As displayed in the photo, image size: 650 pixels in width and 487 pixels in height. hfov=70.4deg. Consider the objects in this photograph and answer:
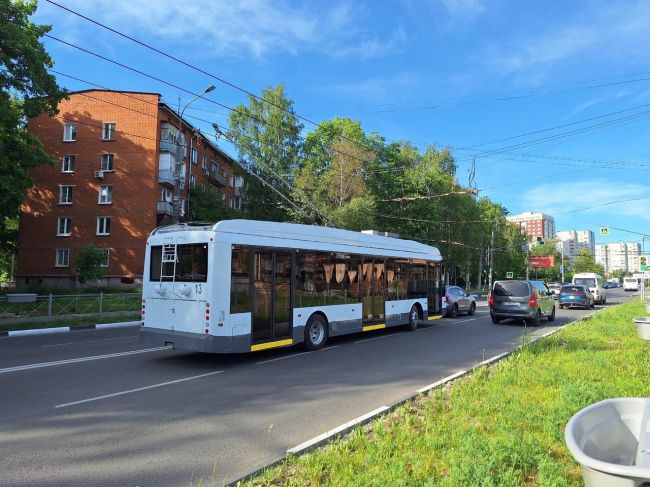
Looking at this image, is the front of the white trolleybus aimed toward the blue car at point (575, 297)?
yes

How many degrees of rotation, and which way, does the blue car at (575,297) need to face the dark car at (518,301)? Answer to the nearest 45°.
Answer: approximately 180°

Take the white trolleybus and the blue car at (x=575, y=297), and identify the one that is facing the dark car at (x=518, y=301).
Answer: the white trolleybus

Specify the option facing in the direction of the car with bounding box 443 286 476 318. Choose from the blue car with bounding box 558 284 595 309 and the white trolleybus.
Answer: the white trolleybus

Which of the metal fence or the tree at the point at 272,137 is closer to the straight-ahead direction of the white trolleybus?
the tree

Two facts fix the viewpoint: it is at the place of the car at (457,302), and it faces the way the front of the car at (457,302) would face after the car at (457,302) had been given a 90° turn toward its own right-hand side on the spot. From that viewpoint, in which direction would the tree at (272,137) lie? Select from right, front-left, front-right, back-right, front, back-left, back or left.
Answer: back

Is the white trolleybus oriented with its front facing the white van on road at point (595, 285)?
yes

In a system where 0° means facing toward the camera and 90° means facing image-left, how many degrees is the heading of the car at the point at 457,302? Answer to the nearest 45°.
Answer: approximately 225°

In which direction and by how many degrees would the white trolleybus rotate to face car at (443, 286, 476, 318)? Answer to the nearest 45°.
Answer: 0° — it already faces it

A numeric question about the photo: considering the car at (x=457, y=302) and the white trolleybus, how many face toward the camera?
0

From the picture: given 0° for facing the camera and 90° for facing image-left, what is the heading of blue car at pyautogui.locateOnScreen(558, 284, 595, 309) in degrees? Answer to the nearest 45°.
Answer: approximately 180°

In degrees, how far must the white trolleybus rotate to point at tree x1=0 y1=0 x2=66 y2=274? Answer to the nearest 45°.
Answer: approximately 90° to its left
